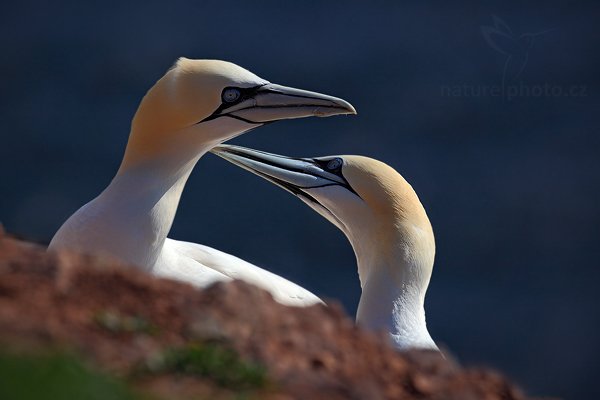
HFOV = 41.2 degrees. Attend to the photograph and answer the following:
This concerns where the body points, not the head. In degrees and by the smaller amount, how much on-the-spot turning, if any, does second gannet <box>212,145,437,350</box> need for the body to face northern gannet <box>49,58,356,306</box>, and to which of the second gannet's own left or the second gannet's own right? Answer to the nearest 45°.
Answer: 0° — it already faces it

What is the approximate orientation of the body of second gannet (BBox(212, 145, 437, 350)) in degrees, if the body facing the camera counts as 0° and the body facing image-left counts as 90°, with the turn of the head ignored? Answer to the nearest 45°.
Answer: approximately 90°

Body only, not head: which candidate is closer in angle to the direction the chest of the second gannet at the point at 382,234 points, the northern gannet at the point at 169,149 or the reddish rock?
the northern gannet

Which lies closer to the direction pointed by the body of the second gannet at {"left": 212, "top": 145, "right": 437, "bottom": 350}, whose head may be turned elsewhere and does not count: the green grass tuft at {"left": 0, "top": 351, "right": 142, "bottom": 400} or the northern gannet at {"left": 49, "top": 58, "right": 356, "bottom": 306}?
the northern gannet

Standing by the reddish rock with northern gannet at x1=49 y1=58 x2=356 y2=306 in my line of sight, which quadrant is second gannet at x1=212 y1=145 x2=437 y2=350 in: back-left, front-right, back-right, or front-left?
front-right
